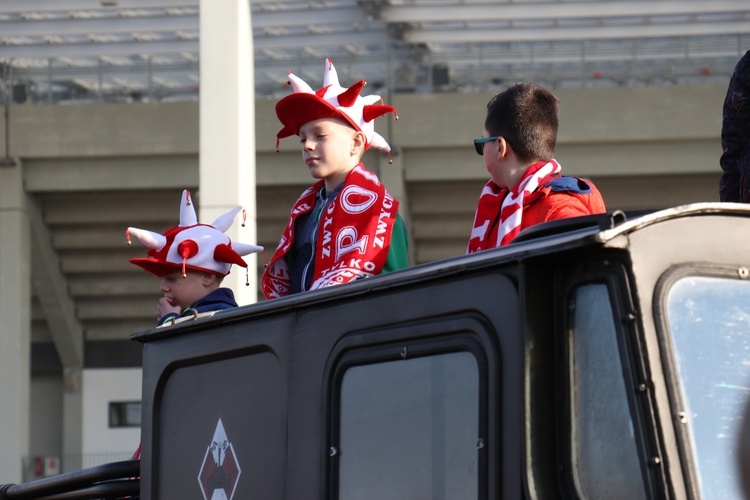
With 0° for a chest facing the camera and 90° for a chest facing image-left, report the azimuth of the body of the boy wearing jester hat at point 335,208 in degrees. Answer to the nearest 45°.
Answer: approximately 45°

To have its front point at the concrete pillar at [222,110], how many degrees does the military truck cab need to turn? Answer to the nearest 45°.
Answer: approximately 135° to its left

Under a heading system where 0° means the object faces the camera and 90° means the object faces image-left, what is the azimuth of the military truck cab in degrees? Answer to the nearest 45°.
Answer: approximately 315°

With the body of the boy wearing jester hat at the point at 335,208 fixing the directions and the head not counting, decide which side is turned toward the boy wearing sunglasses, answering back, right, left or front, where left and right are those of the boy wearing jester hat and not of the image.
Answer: left

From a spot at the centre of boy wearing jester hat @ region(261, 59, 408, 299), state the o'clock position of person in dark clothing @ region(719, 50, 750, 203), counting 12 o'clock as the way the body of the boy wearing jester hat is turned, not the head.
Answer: The person in dark clothing is roughly at 8 o'clock from the boy wearing jester hat.
